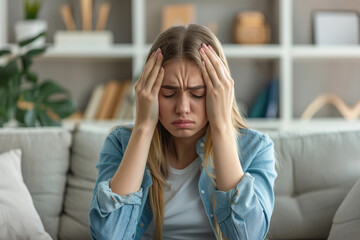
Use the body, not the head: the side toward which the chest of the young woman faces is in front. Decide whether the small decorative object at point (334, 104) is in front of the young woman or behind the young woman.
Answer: behind

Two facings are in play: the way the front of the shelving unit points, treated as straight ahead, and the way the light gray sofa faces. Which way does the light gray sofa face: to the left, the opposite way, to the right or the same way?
the same way

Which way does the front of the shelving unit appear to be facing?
toward the camera

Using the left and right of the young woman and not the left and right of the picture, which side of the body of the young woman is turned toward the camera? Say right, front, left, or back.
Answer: front

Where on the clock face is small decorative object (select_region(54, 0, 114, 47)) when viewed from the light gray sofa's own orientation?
The small decorative object is roughly at 5 o'clock from the light gray sofa.

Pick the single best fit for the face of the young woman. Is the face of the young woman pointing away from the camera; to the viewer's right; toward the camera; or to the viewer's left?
toward the camera

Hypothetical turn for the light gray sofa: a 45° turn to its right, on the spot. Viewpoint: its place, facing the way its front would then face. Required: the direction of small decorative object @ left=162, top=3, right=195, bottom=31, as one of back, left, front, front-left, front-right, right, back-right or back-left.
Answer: back-right

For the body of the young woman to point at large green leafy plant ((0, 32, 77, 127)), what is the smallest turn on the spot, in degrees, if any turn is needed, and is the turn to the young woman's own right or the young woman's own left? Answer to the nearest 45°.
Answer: approximately 135° to the young woman's own right

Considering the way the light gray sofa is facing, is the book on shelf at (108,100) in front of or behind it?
behind

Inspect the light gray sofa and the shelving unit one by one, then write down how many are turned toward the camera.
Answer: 2
